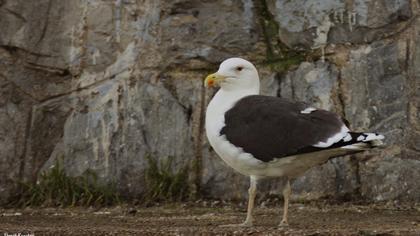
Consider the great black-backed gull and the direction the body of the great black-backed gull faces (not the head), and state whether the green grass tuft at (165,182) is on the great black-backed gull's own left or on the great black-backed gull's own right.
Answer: on the great black-backed gull's own right

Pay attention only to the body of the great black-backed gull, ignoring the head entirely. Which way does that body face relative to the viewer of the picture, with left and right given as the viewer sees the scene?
facing to the left of the viewer

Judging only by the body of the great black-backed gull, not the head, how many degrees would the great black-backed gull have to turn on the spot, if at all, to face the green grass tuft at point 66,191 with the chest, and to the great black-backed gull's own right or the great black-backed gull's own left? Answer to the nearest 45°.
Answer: approximately 45° to the great black-backed gull's own right
